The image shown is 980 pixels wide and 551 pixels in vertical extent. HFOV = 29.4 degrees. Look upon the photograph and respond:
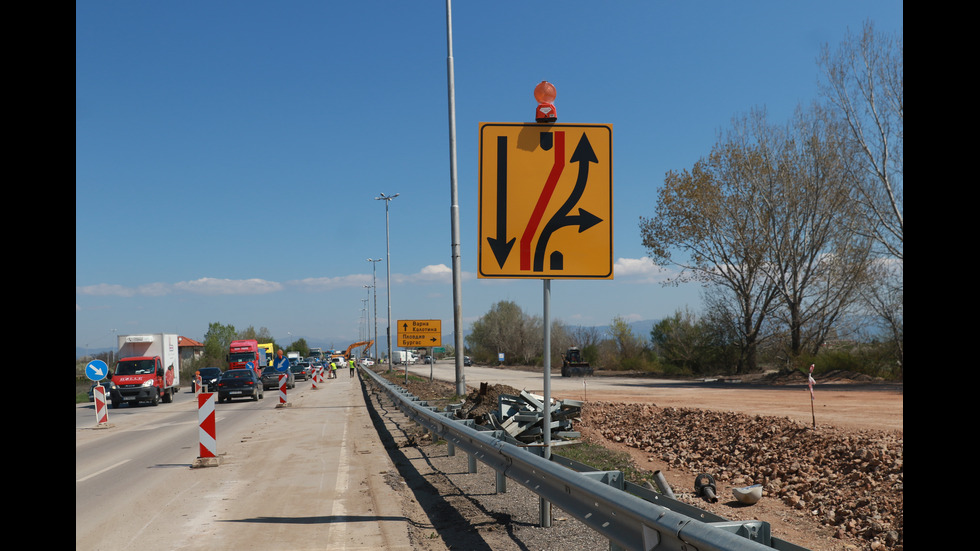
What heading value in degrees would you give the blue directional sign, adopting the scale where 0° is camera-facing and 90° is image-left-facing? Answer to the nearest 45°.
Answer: approximately 0°

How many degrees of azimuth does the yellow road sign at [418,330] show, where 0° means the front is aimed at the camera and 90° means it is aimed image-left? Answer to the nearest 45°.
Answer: approximately 0°

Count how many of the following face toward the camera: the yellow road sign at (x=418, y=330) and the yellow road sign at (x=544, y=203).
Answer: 2

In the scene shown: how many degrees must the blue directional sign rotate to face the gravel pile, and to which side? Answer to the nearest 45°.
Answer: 0° — it already faces it

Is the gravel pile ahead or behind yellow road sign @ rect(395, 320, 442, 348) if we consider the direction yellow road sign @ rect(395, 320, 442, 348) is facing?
ahead

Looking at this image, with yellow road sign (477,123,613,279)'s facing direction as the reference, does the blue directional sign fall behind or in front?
behind

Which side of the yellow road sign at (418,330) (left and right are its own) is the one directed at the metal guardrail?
front

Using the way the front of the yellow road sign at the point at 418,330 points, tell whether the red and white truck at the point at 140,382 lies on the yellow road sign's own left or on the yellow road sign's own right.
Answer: on the yellow road sign's own right

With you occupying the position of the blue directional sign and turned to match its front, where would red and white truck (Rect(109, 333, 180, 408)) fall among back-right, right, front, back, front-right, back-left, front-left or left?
back
